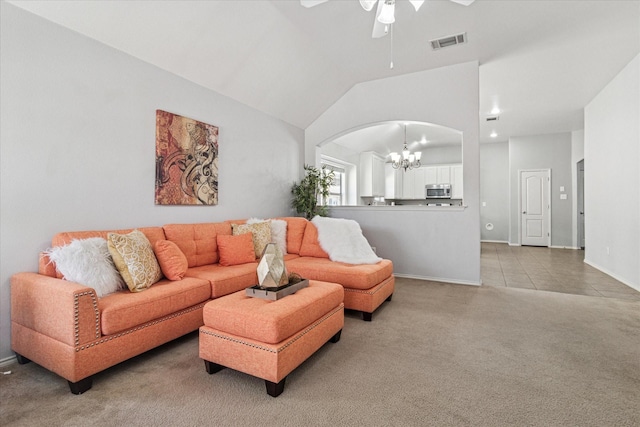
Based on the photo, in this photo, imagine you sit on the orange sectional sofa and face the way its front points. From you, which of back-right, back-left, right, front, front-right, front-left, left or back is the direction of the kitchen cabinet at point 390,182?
left

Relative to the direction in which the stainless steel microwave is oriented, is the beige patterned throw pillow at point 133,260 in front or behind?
in front

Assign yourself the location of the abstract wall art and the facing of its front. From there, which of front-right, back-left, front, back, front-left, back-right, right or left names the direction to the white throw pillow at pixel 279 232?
front-left

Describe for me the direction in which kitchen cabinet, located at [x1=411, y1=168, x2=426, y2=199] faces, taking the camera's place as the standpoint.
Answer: facing the viewer

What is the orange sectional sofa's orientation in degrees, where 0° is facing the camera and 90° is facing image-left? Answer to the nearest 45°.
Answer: approximately 315°

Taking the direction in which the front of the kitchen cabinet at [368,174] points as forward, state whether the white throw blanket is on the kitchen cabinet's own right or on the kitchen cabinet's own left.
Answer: on the kitchen cabinet's own right

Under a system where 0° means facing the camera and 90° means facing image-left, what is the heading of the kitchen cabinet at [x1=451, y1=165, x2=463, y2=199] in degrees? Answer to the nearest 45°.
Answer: approximately 0°

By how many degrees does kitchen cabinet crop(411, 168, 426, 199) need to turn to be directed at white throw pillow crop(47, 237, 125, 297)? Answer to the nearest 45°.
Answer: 0° — it already faces it

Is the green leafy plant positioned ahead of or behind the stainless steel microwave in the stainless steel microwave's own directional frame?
ahead

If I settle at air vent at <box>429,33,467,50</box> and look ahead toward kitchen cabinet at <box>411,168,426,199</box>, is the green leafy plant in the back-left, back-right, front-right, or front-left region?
front-left

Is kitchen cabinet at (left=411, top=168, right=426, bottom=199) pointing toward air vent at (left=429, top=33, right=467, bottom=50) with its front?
yes

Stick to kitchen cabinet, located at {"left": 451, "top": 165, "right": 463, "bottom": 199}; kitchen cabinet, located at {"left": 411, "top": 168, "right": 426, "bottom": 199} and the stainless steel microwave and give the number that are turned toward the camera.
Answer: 3

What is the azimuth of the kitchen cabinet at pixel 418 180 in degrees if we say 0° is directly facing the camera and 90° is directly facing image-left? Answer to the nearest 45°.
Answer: approximately 0°

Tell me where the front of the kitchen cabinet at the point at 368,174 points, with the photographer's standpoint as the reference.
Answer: facing the viewer and to the right of the viewer

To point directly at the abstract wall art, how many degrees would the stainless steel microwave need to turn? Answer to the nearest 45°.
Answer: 0° — it already faces it

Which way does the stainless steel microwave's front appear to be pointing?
toward the camera
